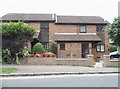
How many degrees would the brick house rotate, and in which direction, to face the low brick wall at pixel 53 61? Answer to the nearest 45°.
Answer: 0° — it already faces it

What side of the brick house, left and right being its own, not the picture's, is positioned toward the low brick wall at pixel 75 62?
front

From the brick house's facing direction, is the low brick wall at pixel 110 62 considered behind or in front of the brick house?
in front

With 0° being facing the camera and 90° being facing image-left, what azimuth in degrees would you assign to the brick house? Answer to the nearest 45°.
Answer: approximately 0°

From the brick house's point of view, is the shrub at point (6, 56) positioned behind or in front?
in front
